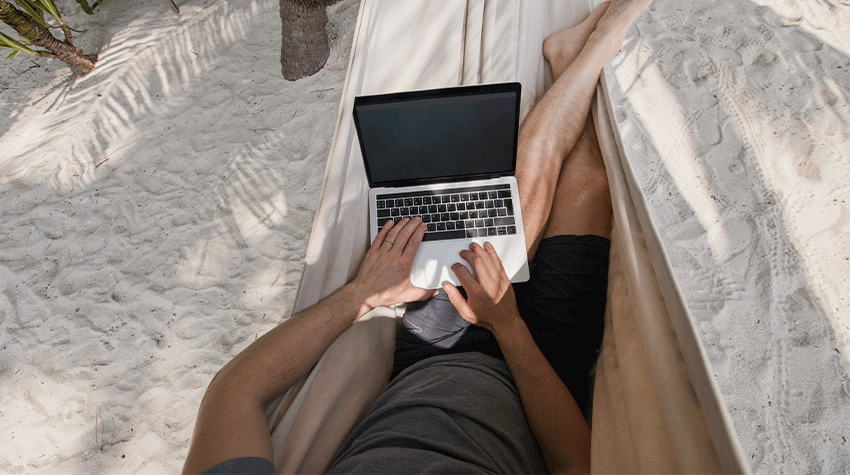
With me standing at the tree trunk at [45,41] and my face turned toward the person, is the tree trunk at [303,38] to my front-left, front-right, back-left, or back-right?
front-left

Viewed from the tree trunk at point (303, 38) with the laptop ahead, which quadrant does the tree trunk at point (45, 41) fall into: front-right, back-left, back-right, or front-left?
back-right

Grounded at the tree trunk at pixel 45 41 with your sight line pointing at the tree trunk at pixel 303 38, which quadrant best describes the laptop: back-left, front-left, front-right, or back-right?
front-right

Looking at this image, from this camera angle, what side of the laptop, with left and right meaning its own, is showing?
front

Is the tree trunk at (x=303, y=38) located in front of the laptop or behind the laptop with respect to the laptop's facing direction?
behind

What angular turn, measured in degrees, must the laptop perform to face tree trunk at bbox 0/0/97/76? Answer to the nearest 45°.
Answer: approximately 135° to its right
